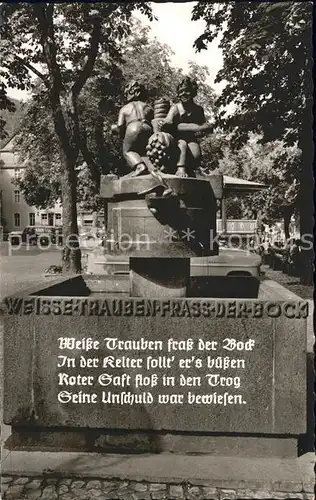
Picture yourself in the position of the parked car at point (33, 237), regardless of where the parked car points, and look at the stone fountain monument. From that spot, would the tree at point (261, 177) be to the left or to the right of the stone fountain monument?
left

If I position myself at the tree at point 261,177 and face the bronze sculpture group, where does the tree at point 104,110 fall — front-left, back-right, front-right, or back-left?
front-right

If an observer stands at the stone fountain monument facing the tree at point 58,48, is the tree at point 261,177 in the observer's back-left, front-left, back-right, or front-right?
front-right
